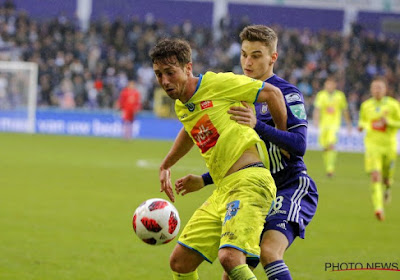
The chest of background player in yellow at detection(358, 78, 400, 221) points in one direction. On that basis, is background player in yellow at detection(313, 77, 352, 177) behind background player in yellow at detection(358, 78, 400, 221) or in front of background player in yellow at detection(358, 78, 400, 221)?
behind

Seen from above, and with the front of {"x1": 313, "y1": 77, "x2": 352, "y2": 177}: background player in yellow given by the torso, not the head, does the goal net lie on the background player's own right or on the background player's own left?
on the background player's own right

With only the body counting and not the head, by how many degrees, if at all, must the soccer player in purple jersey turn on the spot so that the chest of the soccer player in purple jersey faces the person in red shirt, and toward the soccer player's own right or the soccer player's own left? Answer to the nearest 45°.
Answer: approximately 135° to the soccer player's own right

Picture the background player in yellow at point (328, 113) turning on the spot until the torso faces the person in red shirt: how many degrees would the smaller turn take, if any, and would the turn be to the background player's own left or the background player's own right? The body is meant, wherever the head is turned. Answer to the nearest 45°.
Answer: approximately 135° to the background player's own right

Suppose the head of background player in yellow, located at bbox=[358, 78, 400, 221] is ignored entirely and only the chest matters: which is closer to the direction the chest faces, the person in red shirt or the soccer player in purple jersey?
the soccer player in purple jersey

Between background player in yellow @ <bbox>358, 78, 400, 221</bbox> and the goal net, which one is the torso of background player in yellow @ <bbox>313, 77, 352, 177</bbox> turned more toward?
the background player in yellow

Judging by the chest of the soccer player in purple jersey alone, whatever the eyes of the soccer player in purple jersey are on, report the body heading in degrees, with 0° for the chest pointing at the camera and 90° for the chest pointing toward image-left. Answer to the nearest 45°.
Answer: approximately 45°

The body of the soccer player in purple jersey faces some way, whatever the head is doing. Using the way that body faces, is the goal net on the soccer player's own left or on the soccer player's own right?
on the soccer player's own right

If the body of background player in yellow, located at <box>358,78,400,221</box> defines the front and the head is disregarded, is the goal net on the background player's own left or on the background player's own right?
on the background player's own right

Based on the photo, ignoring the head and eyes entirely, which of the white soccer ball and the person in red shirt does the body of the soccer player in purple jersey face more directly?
the white soccer ball

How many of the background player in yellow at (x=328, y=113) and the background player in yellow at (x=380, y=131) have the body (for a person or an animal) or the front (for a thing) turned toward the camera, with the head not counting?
2
